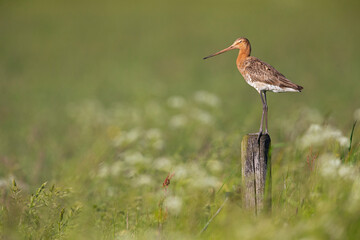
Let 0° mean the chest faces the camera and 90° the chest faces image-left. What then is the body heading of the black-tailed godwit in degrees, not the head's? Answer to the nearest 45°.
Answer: approximately 90°

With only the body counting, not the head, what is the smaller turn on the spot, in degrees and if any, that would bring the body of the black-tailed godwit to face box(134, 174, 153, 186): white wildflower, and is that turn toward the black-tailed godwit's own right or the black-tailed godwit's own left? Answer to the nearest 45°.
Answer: approximately 45° to the black-tailed godwit's own right

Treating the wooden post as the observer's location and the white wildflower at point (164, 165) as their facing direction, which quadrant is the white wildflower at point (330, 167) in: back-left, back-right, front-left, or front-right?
back-right

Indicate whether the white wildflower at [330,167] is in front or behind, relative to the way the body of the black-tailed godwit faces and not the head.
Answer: behind

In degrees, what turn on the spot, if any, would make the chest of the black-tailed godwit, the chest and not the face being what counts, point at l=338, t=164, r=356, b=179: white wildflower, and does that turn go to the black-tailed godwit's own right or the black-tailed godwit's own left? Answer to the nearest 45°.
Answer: approximately 180°
